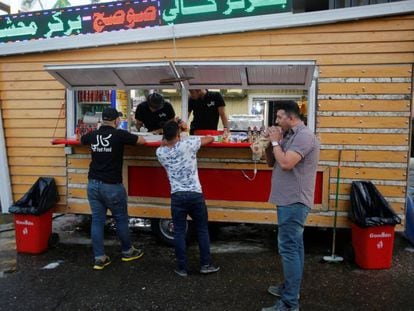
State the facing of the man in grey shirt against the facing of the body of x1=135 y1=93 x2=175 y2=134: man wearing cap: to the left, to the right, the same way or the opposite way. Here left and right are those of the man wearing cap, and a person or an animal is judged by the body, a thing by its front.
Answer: to the right

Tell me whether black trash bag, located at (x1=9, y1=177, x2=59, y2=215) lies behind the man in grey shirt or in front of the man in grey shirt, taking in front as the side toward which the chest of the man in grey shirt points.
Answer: in front

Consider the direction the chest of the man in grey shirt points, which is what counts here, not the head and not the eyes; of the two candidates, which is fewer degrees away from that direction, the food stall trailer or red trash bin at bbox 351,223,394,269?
the food stall trailer

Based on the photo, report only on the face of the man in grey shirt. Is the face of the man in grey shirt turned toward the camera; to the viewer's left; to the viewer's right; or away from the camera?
to the viewer's left

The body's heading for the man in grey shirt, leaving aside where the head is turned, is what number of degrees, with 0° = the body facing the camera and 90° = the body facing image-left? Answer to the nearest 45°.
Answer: approximately 90°

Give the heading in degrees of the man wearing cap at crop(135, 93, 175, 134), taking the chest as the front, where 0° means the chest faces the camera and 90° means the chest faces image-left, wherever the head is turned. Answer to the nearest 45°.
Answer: approximately 0°

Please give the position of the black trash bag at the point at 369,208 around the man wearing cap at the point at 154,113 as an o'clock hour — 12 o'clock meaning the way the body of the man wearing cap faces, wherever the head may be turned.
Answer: The black trash bag is roughly at 10 o'clock from the man wearing cap.

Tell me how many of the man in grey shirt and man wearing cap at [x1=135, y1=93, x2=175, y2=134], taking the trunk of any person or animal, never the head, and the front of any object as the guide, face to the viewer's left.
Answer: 1

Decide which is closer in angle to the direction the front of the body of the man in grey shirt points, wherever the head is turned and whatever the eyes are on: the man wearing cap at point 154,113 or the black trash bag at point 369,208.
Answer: the man wearing cap
